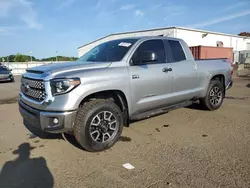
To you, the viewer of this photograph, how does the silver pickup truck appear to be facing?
facing the viewer and to the left of the viewer

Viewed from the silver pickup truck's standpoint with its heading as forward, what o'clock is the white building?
The white building is roughly at 5 o'clock from the silver pickup truck.
